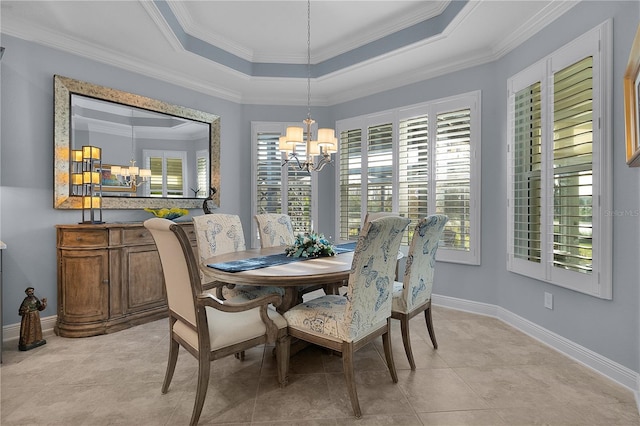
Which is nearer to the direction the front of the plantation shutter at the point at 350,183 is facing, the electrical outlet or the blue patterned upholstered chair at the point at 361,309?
the blue patterned upholstered chair

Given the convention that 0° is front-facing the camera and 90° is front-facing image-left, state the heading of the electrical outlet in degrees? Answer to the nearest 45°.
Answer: approximately 45°

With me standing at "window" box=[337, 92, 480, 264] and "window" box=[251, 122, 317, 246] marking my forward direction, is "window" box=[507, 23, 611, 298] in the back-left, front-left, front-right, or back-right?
back-left

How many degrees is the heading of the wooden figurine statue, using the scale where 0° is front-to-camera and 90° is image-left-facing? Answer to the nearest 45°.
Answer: approximately 315°

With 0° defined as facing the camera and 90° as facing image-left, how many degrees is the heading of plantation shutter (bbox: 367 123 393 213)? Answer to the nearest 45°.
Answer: approximately 45°

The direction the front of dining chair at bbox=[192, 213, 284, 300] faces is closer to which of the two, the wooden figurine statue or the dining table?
the dining table

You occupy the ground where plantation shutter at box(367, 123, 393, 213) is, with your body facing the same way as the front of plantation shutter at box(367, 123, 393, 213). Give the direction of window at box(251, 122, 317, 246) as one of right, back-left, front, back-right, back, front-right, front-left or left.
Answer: front-right

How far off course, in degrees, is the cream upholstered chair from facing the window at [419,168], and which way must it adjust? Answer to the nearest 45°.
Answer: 0° — it already faces it

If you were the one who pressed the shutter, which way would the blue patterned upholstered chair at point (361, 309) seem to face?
facing away from the viewer and to the left of the viewer

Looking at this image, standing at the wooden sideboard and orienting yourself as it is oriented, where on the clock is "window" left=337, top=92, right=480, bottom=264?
The window is roughly at 11 o'clock from the wooden sideboard.

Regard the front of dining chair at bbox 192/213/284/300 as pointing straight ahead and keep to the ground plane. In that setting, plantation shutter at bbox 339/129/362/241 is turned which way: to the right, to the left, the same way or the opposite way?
to the right
